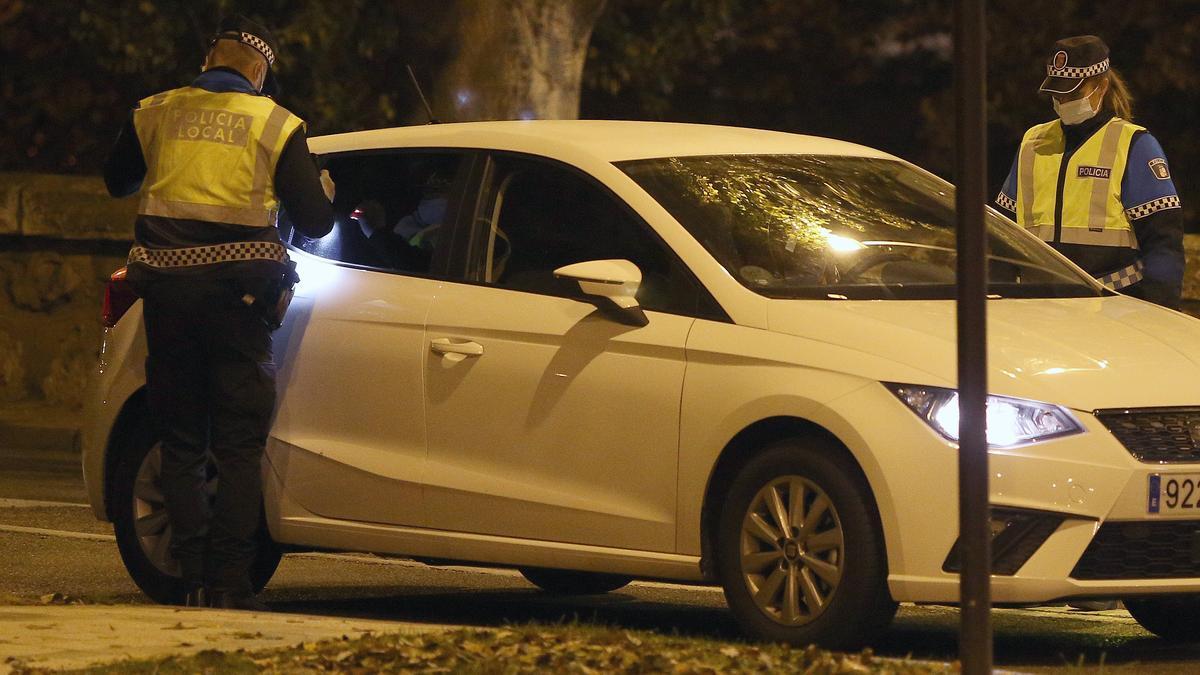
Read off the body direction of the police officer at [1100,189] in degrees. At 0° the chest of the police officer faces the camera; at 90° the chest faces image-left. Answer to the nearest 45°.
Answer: approximately 45°

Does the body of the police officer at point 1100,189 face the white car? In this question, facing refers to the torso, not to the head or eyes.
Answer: yes

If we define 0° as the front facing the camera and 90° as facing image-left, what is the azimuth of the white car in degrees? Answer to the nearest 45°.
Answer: approximately 315°

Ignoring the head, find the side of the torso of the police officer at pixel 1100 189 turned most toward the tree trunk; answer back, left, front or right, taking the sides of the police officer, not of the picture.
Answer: right

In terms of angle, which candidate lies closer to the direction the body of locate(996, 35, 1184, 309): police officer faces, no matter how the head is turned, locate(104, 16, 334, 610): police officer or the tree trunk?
the police officer

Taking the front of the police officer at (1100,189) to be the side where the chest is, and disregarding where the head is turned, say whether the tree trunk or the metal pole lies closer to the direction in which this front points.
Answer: the metal pole

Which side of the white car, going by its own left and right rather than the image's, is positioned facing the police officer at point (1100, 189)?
left

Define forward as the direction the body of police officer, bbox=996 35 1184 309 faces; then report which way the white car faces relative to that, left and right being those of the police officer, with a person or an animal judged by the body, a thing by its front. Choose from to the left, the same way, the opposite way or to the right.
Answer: to the left

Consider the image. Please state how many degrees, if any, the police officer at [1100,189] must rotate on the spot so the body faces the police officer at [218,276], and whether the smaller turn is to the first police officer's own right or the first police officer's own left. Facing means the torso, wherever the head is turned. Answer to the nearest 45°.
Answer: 0° — they already face them

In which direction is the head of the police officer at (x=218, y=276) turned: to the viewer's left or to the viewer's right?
to the viewer's right
